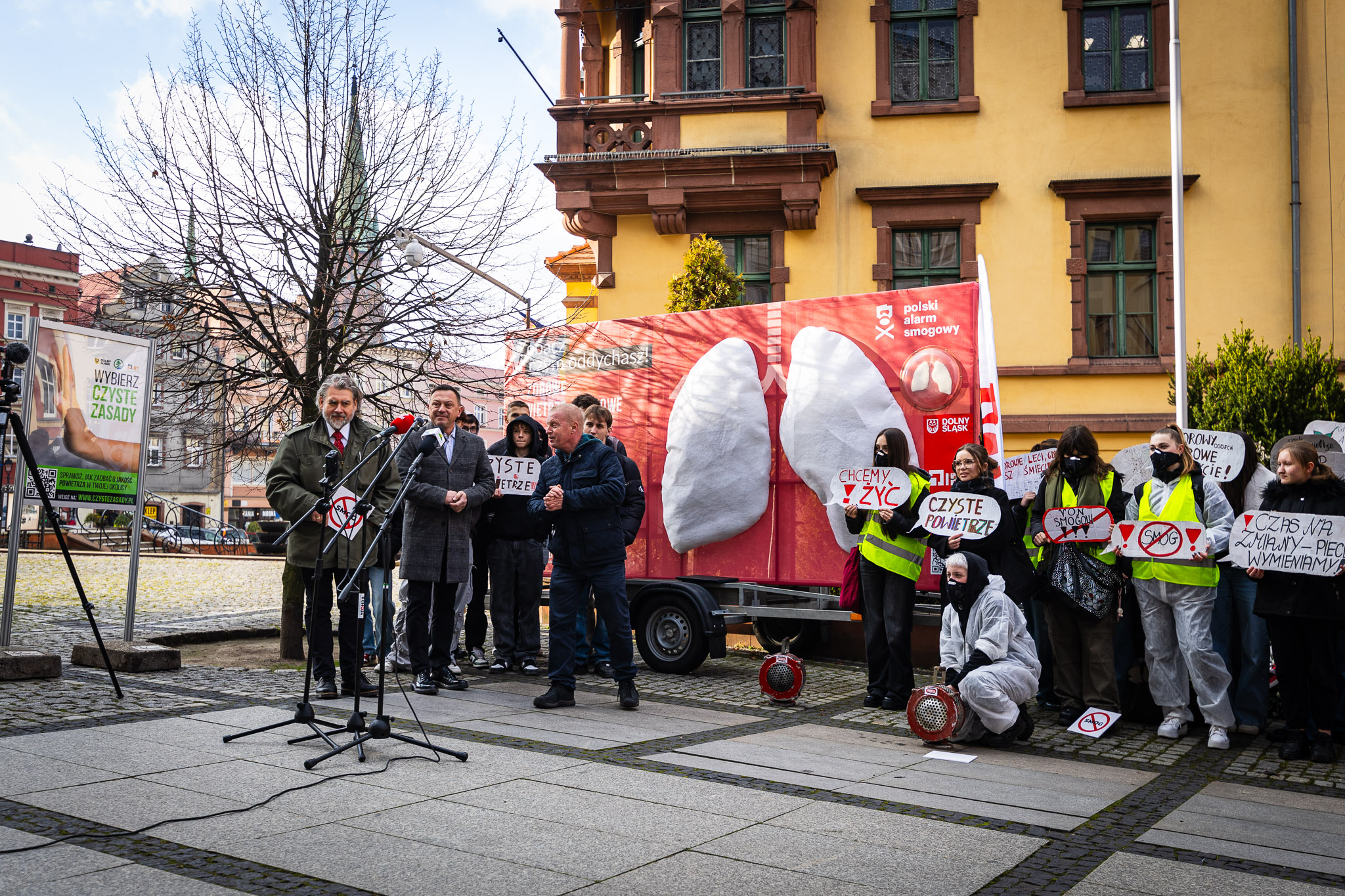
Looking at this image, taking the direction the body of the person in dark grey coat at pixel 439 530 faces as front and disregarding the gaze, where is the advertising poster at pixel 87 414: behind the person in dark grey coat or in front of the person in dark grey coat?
behind

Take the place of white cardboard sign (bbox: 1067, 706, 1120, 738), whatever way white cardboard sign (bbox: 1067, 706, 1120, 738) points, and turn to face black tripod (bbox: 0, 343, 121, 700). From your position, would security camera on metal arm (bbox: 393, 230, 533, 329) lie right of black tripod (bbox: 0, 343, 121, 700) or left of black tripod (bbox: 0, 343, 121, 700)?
right

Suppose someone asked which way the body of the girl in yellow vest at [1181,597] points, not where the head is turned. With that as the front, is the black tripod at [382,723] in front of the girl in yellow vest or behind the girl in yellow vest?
in front

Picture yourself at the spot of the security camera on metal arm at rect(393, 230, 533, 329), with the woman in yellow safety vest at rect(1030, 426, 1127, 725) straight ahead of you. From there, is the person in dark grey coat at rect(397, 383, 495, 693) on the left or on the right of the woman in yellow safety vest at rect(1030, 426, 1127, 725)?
right

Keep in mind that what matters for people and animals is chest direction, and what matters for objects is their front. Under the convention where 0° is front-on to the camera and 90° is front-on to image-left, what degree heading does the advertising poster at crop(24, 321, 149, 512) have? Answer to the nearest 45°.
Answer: approximately 0°

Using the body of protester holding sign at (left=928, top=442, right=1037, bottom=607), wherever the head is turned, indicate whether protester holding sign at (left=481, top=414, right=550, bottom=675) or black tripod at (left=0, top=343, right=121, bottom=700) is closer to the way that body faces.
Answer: the black tripod
